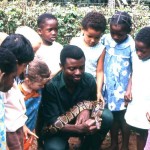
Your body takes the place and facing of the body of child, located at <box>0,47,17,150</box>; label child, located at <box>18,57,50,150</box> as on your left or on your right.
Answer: on your left

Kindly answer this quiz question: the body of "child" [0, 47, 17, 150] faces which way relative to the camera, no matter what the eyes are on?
to the viewer's right

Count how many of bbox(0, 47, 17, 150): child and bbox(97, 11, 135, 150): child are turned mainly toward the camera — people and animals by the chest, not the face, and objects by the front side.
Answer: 1

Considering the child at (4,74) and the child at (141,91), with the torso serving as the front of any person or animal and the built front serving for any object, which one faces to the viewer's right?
the child at (4,74)
